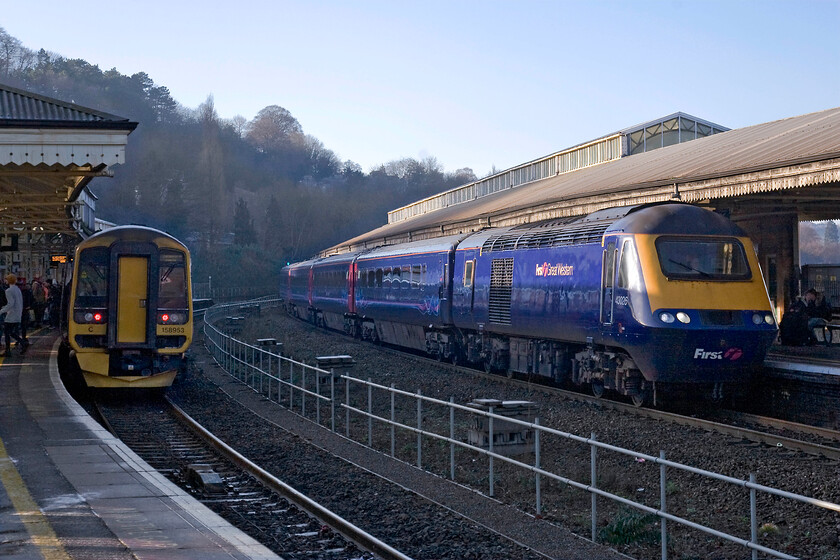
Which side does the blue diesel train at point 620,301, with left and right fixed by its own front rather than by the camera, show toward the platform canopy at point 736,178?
left

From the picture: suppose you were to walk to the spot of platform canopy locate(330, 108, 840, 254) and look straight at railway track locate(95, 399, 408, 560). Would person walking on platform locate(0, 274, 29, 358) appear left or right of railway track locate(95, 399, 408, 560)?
right

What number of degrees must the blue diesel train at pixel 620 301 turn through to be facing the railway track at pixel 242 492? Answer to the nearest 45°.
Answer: approximately 90° to its right

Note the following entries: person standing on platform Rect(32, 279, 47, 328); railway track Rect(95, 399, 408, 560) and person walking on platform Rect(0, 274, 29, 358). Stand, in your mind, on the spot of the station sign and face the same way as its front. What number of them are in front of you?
2

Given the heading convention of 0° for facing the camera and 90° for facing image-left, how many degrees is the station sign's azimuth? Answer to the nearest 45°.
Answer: approximately 0°

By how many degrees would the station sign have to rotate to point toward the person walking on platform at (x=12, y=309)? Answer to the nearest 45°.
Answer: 0° — it already faces them

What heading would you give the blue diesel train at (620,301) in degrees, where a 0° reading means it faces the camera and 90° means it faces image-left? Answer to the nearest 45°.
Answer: approximately 315°
